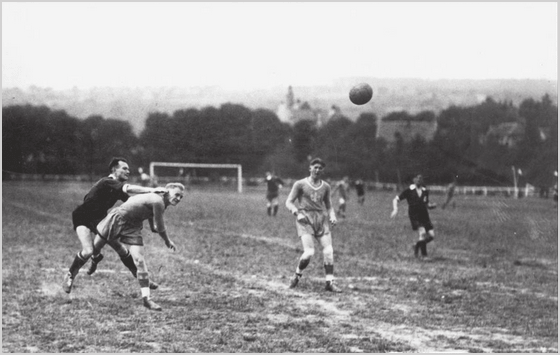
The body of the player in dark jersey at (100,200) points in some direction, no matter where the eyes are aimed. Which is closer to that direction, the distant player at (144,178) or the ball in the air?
the ball in the air

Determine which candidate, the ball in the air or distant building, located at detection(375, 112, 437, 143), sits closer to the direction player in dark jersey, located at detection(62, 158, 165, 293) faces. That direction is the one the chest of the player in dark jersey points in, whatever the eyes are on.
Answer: the ball in the air

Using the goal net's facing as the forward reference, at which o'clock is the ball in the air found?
The ball in the air is roughly at 11 o'clock from the goal net.

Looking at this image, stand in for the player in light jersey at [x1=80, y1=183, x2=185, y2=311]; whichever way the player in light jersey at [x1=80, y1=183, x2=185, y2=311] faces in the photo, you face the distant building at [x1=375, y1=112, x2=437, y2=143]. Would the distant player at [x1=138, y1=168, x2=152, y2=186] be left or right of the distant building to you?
left

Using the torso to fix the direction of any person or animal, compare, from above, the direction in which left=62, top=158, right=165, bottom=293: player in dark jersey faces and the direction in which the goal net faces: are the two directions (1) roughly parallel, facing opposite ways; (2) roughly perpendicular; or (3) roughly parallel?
roughly perpendicular

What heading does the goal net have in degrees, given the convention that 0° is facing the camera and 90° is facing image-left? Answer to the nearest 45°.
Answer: approximately 0°

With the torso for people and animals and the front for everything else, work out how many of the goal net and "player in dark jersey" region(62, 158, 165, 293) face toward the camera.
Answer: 1

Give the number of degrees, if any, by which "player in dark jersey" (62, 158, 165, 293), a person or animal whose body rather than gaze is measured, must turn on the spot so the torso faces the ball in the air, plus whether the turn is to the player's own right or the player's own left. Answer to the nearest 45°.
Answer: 0° — they already face it

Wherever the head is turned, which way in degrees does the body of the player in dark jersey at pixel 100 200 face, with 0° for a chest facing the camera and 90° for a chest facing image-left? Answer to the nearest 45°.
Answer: approximately 270°

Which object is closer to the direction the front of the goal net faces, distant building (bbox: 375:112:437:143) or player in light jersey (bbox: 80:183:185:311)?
the player in light jersey

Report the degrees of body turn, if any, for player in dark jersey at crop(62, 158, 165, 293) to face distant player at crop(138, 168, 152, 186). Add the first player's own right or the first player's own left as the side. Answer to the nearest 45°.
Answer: approximately 45° to the first player's own left
